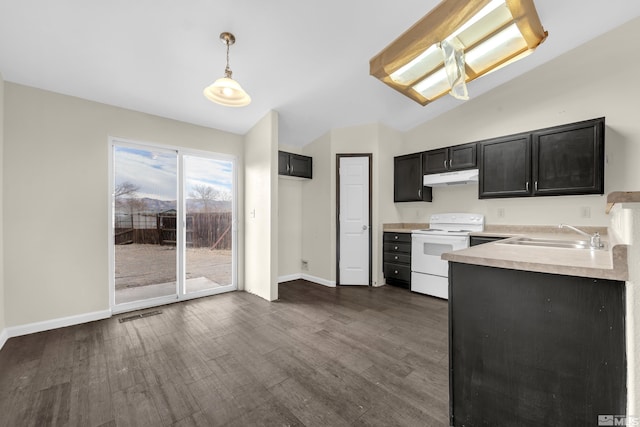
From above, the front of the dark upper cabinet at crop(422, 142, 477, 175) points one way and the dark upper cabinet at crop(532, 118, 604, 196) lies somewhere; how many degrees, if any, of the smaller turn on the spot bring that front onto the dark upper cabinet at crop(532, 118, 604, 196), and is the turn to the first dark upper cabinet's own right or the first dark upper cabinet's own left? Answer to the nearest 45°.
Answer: approximately 135° to the first dark upper cabinet's own left

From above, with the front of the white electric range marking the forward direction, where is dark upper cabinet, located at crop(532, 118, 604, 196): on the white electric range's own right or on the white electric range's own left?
on the white electric range's own left

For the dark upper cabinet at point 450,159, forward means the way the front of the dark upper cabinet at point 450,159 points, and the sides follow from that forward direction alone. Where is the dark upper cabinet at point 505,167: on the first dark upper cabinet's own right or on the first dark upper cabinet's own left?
on the first dark upper cabinet's own left

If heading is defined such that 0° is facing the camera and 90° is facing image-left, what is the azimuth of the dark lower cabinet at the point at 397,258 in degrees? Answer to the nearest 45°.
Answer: approximately 45°

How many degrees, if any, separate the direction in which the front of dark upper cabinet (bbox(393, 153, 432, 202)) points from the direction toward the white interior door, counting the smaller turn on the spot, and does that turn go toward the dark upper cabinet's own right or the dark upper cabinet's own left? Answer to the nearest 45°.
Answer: approximately 45° to the dark upper cabinet's own right

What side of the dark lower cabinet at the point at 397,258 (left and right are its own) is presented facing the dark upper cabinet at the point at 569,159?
left

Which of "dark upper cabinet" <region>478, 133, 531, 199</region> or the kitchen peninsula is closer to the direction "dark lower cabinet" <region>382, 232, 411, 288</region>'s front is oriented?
the kitchen peninsula

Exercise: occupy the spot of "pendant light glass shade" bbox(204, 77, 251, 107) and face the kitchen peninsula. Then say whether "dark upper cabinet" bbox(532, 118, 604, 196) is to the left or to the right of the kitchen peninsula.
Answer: left
